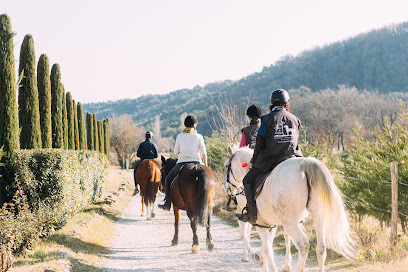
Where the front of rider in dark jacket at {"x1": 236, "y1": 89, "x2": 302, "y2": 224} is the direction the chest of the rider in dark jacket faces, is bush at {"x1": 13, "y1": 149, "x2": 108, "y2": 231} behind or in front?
in front

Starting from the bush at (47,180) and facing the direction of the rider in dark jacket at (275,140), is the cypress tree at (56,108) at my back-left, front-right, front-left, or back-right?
back-left

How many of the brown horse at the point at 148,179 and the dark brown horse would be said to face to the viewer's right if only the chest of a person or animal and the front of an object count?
0

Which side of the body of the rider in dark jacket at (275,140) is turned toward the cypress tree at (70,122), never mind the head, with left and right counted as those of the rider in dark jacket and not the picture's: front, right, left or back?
front

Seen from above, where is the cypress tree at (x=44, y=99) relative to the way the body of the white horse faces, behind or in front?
in front

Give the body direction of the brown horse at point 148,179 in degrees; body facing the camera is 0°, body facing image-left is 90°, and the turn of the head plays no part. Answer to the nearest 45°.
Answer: approximately 180°

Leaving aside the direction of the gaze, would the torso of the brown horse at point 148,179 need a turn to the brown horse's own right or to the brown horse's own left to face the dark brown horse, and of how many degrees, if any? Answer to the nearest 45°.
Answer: approximately 180°

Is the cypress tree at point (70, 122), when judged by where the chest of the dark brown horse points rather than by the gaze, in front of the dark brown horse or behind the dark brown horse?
in front

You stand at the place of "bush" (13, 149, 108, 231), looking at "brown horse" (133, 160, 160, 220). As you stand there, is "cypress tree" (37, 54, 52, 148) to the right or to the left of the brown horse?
left

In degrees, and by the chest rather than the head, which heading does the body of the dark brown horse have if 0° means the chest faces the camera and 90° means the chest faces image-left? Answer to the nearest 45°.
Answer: approximately 135°
